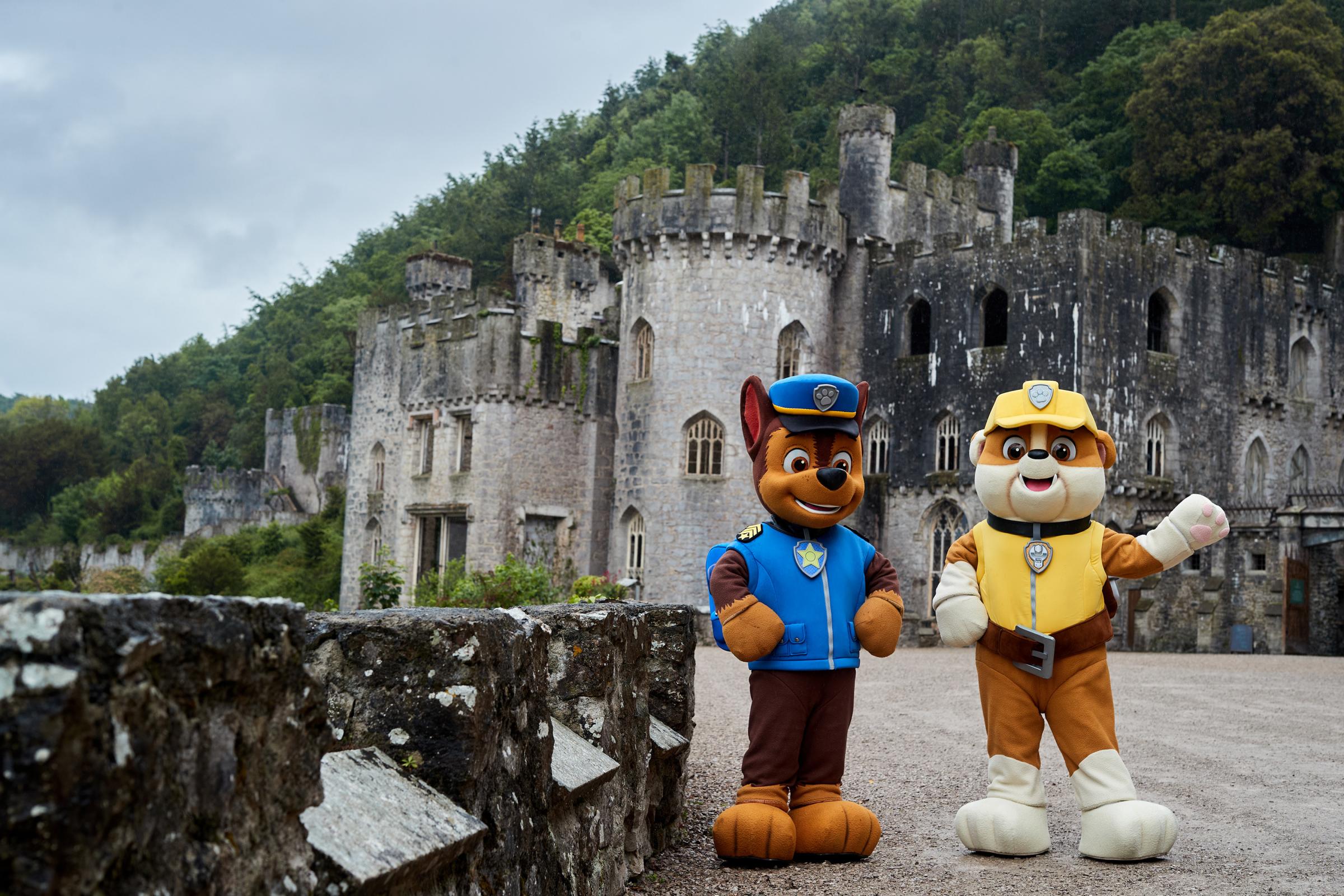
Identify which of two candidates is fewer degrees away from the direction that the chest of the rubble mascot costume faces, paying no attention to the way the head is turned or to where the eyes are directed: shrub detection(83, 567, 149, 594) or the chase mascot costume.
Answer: the chase mascot costume

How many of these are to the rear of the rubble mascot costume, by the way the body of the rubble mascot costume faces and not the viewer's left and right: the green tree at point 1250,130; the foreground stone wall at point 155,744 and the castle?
2

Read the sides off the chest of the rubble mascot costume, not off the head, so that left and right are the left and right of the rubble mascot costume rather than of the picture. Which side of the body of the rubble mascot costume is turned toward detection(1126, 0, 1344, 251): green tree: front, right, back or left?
back

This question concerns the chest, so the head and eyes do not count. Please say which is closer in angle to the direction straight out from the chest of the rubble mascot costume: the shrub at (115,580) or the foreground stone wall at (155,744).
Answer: the foreground stone wall

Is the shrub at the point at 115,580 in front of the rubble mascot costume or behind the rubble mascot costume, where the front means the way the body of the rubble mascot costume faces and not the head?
behind

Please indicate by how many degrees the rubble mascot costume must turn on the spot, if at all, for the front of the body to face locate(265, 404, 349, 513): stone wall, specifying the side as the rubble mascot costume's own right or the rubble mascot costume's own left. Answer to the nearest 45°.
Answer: approximately 135° to the rubble mascot costume's own right

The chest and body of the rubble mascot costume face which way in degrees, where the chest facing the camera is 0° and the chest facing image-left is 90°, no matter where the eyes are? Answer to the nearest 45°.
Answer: approximately 0°

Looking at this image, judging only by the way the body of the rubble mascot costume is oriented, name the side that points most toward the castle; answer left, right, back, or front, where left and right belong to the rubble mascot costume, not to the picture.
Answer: back

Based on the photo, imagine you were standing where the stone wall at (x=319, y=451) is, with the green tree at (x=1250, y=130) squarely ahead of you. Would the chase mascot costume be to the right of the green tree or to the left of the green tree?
right

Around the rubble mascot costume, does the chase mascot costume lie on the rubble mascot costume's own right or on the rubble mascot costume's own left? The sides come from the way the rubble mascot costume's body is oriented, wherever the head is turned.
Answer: on the rubble mascot costume's own right

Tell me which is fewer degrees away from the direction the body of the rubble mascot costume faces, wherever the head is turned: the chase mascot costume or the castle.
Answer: the chase mascot costume
